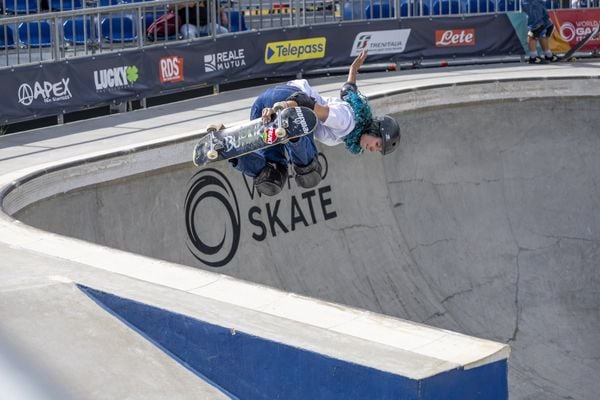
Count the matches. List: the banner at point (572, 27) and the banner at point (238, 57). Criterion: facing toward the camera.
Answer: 2

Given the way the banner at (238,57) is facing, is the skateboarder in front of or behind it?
in front

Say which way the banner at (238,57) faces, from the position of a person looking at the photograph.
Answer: facing the viewer

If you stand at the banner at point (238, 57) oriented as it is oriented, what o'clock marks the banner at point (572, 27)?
the banner at point (572, 27) is roughly at 8 o'clock from the banner at point (238, 57).

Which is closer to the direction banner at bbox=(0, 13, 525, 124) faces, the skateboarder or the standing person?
the skateboarder

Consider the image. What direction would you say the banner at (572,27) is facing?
toward the camera

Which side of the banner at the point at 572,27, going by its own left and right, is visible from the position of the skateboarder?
front

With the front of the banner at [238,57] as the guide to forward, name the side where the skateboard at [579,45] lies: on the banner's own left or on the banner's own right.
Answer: on the banner's own left

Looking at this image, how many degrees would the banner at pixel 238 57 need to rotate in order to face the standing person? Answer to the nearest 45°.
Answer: approximately 135° to its left
